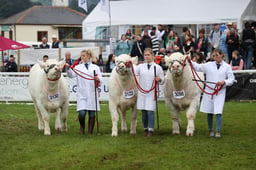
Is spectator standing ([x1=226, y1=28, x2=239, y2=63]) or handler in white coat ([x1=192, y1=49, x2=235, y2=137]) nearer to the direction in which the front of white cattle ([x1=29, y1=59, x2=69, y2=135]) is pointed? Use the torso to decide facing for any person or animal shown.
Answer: the handler in white coat

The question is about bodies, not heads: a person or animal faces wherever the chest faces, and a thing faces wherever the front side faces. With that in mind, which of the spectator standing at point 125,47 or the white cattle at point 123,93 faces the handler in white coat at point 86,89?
the spectator standing

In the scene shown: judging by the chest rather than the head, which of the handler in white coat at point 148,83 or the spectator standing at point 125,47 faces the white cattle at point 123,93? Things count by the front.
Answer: the spectator standing

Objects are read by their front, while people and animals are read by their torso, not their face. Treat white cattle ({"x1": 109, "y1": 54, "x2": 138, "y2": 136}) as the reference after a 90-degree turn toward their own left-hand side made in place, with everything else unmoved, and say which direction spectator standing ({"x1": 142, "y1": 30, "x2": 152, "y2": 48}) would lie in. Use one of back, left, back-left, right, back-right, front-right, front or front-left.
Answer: left

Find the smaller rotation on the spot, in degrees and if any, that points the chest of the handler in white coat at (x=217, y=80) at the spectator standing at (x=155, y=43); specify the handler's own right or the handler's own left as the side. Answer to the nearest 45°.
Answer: approximately 180°

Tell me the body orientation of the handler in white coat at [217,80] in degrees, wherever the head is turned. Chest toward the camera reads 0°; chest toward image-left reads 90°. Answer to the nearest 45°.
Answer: approximately 0°

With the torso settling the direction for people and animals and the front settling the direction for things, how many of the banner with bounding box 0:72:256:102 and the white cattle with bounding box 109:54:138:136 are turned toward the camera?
2

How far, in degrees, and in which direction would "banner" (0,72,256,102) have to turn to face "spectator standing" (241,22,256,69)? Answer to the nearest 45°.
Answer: approximately 90° to its left

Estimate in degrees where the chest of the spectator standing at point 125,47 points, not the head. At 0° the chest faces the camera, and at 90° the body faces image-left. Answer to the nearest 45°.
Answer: approximately 0°

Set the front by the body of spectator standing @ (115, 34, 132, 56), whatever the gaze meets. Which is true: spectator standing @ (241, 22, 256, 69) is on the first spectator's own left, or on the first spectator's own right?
on the first spectator's own left
